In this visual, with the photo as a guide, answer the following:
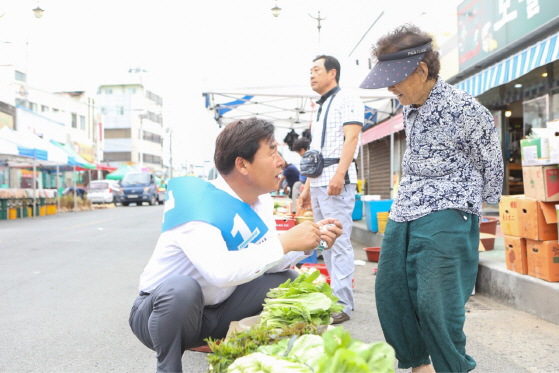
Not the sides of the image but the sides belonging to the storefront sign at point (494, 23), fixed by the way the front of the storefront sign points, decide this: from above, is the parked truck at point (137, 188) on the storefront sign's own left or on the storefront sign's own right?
on the storefront sign's own right

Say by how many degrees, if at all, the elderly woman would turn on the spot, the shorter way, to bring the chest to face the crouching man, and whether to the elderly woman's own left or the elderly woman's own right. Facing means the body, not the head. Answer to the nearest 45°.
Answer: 0° — they already face them

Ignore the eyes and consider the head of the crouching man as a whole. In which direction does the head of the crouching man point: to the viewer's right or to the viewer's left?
to the viewer's right

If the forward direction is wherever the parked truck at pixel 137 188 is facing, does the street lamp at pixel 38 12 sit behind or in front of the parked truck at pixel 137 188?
in front

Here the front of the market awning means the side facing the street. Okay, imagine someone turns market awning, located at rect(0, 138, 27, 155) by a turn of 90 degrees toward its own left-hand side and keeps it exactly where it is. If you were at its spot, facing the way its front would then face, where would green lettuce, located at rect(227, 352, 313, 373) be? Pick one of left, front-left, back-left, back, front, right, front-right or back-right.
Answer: back-right

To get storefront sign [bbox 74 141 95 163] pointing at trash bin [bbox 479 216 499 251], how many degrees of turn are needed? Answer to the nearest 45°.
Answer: approximately 45° to its right

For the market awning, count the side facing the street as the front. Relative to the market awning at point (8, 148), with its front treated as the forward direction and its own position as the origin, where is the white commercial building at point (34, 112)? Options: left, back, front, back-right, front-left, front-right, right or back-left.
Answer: back-left

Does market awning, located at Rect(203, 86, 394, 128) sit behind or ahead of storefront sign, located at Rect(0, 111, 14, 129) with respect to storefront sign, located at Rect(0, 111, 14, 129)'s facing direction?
ahead

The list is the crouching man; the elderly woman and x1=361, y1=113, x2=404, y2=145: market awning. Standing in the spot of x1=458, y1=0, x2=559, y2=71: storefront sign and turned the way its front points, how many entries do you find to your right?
1

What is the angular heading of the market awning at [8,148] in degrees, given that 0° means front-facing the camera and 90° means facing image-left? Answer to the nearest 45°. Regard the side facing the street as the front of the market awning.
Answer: approximately 315°

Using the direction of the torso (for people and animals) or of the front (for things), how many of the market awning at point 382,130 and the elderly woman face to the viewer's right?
0

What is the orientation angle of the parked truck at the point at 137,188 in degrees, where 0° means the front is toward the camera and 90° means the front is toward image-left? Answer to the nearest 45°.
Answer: approximately 0°
